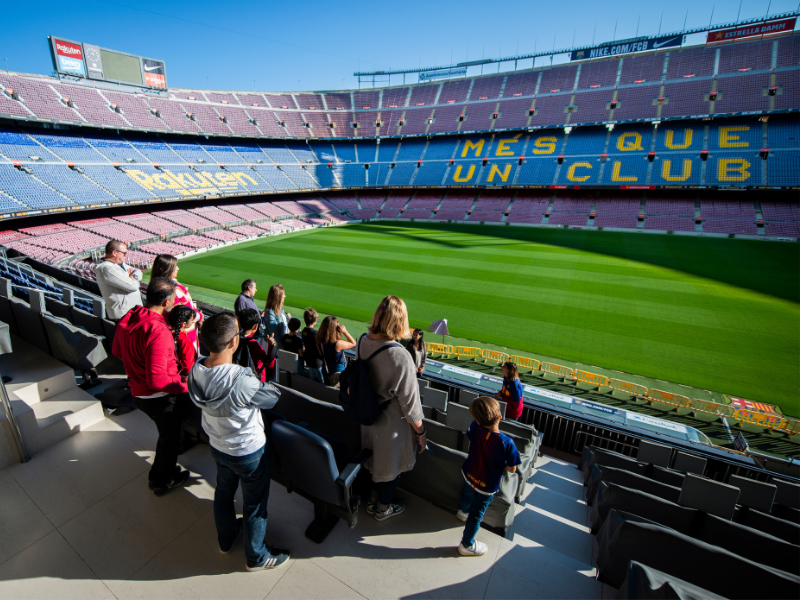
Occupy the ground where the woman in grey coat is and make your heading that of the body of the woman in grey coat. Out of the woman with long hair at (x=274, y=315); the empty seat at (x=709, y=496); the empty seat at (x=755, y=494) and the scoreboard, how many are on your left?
2

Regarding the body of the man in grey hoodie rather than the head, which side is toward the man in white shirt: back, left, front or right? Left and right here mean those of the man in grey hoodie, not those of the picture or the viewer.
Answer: left

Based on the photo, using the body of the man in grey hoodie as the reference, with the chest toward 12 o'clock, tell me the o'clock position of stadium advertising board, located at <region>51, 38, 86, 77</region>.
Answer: The stadium advertising board is roughly at 10 o'clock from the man in grey hoodie.

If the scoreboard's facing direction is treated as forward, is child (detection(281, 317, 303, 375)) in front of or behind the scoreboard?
in front

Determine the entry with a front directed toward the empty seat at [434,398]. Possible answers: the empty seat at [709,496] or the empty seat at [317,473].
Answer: the empty seat at [317,473]

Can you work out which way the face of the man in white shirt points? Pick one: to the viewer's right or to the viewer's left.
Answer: to the viewer's right

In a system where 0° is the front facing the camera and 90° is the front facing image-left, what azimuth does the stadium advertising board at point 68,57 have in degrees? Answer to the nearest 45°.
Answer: approximately 315°

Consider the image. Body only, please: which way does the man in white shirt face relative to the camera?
to the viewer's right

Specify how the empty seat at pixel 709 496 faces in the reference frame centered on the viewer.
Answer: facing away from the viewer and to the right of the viewer

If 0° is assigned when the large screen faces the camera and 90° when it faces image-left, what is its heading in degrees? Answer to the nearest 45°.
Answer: approximately 315°

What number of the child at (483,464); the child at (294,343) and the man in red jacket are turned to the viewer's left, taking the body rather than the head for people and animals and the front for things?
0

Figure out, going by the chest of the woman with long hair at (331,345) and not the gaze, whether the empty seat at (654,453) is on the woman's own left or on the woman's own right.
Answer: on the woman's own right

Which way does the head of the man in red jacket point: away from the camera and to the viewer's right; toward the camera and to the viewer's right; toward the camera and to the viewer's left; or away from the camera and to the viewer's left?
away from the camera and to the viewer's right

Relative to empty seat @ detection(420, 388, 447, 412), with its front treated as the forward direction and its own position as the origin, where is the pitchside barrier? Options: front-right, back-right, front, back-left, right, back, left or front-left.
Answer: front

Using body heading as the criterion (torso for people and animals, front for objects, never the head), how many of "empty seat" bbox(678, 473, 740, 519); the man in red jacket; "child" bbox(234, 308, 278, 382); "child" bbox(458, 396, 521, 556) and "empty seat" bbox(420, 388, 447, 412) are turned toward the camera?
0

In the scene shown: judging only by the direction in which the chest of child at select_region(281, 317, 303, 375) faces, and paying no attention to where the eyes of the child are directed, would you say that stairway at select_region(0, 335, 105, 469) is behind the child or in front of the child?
behind

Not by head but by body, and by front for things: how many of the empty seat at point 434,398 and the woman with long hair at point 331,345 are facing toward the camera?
0

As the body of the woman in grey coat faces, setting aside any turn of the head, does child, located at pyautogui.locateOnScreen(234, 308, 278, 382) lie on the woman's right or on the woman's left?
on the woman's left

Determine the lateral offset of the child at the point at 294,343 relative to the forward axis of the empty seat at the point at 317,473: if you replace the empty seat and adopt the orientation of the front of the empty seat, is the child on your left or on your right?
on your left

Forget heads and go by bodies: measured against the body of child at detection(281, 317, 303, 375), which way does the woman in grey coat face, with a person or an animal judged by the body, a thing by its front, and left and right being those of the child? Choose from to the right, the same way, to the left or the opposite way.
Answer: the same way
